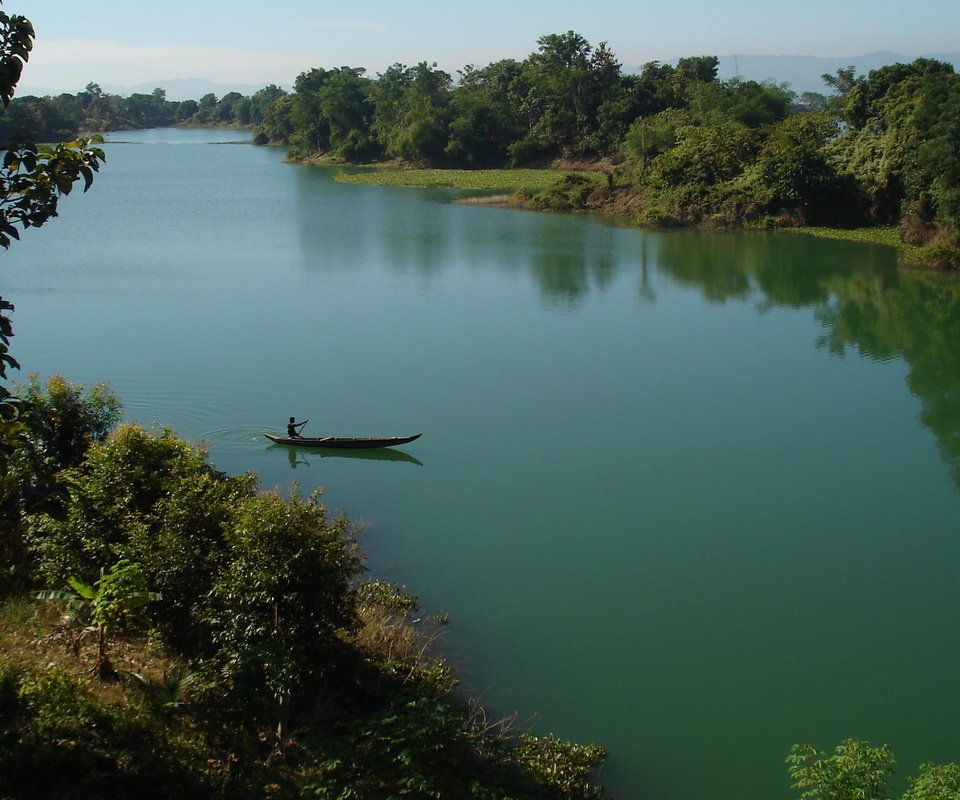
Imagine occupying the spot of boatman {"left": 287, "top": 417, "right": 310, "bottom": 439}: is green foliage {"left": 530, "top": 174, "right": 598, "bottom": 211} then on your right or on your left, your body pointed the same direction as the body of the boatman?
on your left

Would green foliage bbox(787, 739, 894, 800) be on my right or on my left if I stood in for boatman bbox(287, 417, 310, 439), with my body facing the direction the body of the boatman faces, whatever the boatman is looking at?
on my right

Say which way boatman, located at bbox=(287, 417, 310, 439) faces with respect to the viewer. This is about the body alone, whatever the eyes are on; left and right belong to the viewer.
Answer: facing to the right of the viewer
